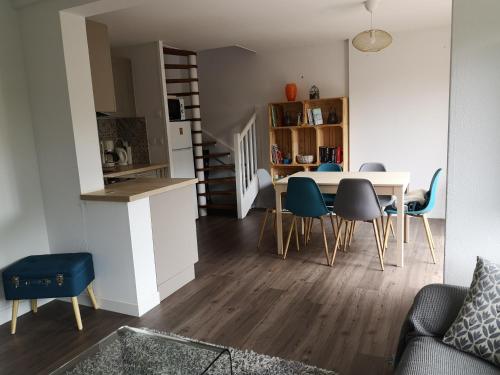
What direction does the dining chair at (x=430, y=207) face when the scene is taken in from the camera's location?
facing to the left of the viewer

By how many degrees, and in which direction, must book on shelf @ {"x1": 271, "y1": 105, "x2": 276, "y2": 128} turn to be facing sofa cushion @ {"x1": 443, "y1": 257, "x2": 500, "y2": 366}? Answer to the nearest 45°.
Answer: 0° — it already faces it

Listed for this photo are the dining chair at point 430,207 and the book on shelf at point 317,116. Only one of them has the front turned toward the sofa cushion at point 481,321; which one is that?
the book on shelf

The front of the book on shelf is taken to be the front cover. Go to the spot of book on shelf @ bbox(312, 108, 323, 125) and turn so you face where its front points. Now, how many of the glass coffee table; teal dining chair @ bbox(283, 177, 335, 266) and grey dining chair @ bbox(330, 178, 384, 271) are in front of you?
3

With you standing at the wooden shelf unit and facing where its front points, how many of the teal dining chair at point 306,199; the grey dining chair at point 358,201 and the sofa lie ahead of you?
3

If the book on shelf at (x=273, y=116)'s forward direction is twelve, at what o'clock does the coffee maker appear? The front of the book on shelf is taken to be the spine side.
The coffee maker is roughly at 2 o'clock from the book on shelf.

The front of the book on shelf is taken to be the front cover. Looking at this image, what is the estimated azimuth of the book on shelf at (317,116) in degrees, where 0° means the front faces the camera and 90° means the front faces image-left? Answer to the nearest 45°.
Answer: approximately 0°
